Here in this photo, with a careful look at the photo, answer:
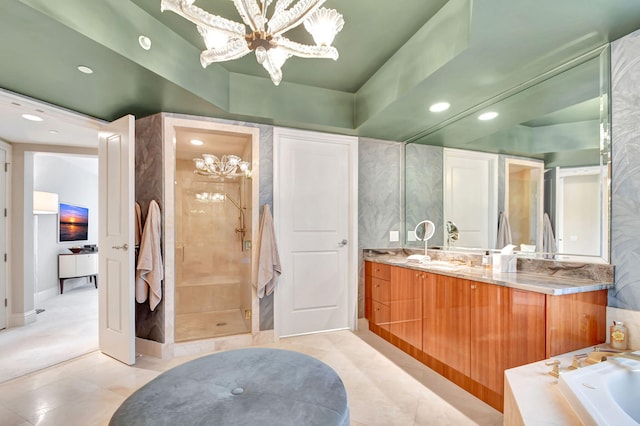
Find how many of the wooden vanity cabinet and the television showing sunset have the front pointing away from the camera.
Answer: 0

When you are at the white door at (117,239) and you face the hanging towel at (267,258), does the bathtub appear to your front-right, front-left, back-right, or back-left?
front-right

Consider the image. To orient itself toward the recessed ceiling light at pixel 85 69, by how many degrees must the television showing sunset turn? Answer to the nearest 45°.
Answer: approximately 45° to its right

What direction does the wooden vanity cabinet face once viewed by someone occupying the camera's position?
facing the viewer and to the left of the viewer

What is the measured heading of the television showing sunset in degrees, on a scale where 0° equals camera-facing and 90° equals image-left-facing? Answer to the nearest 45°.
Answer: approximately 315°

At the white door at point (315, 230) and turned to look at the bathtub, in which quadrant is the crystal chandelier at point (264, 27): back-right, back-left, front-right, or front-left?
front-right

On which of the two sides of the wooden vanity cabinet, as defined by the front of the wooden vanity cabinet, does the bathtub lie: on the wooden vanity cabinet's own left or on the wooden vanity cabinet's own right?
on the wooden vanity cabinet's own left

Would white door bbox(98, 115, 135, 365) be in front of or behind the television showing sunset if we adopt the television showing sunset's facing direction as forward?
in front

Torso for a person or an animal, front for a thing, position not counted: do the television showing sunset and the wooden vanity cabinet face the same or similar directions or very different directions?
very different directions

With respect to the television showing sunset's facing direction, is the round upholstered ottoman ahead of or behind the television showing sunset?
ahead

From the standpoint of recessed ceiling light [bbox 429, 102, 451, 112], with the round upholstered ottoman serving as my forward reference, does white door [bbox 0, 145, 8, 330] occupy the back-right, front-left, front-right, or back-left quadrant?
front-right
